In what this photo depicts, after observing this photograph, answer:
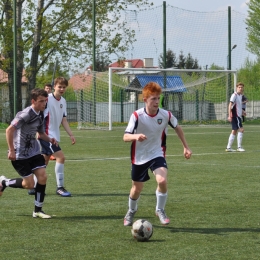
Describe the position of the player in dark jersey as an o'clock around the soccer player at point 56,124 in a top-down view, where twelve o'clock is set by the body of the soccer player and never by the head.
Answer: The player in dark jersey is roughly at 2 o'clock from the soccer player.

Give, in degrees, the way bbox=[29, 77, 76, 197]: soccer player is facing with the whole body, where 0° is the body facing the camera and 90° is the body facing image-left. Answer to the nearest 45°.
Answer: approximately 315°

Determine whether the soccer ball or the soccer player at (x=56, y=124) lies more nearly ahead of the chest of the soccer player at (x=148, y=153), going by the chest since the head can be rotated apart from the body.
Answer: the soccer ball

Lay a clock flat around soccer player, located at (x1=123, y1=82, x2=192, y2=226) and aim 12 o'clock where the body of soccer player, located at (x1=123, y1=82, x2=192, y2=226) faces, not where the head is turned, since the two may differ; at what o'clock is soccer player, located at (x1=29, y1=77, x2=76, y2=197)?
soccer player, located at (x1=29, y1=77, x2=76, y2=197) is roughly at 5 o'clock from soccer player, located at (x1=123, y1=82, x2=192, y2=226).

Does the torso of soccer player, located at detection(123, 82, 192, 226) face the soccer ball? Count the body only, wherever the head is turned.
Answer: yes

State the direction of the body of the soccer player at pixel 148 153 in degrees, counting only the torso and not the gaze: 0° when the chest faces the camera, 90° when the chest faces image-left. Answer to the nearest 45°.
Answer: approximately 0°

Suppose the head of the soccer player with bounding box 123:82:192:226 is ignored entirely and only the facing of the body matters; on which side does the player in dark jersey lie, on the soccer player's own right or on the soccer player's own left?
on the soccer player's own right
